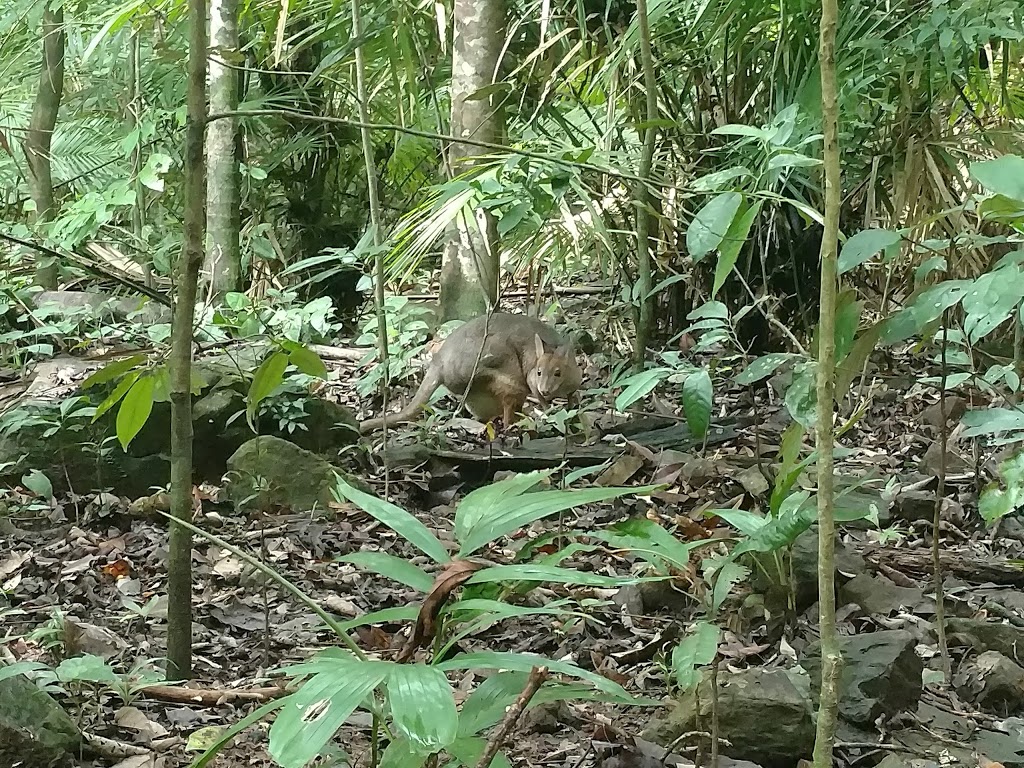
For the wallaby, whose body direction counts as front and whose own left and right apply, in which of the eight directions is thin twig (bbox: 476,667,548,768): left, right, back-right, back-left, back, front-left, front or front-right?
front-right

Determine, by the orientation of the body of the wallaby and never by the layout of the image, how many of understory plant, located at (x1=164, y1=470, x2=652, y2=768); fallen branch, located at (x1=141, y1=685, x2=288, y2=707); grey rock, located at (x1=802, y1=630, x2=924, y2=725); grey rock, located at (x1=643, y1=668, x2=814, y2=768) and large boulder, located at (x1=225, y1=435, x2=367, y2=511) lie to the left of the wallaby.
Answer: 0

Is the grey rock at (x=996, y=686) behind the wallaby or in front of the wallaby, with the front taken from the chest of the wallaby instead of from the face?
in front

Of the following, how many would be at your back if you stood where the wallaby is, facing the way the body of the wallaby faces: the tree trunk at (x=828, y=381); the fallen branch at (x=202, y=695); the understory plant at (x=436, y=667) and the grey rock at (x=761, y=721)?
0

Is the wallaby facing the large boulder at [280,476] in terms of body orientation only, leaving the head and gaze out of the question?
no

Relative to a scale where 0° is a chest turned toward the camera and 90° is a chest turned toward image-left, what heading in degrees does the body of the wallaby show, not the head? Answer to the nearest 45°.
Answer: approximately 315°

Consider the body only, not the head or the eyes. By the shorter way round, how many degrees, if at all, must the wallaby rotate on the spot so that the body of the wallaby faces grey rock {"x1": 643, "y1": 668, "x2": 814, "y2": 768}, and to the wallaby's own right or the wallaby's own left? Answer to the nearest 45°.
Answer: approximately 45° to the wallaby's own right

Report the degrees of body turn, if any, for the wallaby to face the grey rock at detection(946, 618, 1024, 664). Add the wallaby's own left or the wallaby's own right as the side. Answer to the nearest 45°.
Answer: approximately 45° to the wallaby's own right

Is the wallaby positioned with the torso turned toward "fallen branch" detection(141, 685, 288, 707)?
no

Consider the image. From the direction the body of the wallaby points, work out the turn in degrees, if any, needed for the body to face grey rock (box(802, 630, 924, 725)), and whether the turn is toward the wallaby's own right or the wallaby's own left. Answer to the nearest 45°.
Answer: approximately 45° to the wallaby's own right

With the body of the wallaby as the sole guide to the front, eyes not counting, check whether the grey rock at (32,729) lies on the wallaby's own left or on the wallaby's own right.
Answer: on the wallaby's own right
